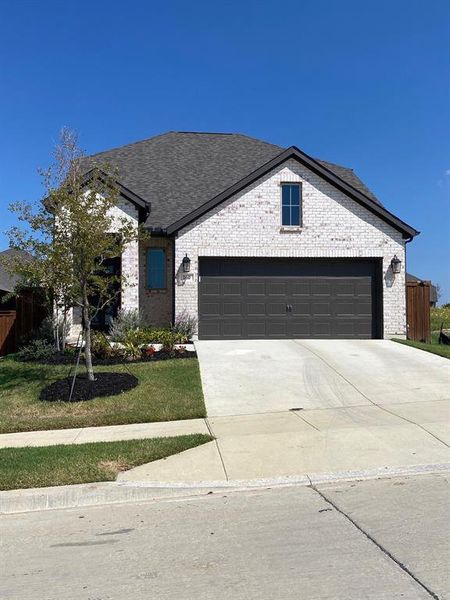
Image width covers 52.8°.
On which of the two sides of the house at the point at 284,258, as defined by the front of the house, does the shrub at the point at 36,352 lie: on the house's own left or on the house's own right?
on the house's own right

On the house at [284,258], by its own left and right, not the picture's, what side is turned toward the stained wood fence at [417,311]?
left

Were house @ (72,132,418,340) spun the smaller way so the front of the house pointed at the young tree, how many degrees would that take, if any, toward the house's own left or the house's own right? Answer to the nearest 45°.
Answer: approximately 45° to the house's own right

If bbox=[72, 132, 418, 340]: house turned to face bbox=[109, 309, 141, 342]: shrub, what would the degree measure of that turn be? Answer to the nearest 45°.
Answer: approximately 90° to its right

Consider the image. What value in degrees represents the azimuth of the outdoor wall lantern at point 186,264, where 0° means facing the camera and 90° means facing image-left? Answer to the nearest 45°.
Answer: approximately 0°

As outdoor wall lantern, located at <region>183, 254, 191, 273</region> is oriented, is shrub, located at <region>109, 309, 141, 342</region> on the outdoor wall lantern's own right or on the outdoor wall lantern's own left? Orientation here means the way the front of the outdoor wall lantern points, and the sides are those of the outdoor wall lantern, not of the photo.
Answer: on the outdoor wall lantern's own right

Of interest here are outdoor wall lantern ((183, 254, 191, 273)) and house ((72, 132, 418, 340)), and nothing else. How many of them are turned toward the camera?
2

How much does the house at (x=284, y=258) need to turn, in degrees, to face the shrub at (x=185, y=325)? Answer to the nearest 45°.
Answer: approximately 90° to its right

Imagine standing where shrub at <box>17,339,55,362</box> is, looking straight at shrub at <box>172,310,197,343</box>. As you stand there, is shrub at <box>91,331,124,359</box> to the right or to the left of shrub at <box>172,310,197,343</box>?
right

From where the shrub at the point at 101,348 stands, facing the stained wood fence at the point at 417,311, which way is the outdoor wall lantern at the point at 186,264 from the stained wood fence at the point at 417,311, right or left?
left

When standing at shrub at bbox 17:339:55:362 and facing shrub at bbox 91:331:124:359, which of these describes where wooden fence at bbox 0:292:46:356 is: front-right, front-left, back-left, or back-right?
back-left

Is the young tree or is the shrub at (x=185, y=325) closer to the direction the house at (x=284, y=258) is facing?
the young tree
